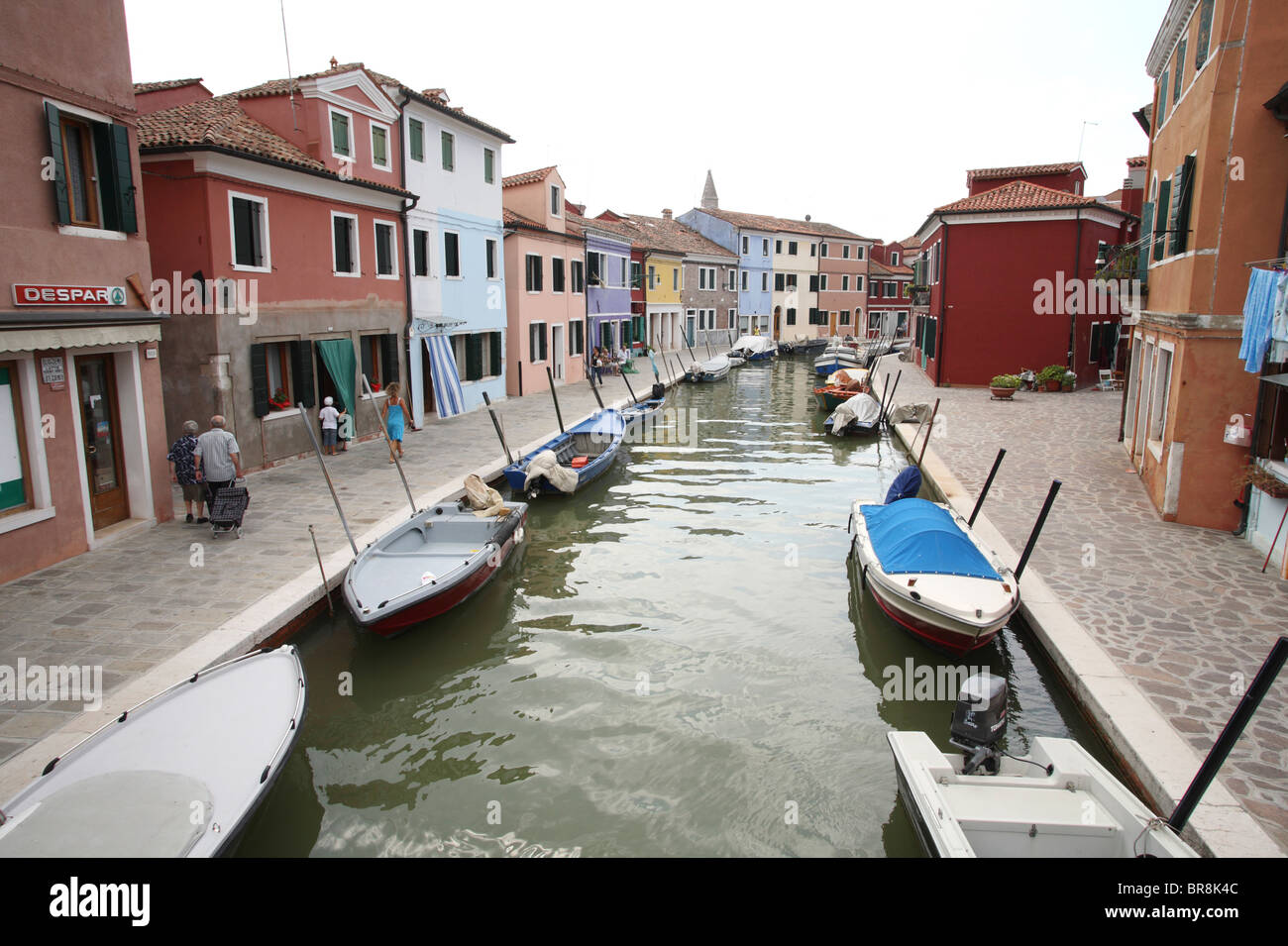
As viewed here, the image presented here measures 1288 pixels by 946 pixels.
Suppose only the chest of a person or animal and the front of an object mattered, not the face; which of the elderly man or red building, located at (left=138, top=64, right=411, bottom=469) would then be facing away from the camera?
the elderly man

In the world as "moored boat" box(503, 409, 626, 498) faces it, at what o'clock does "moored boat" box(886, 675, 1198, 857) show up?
"moored boat" box(886, 675, 1198, 857) is roughly at 4 o'clock from "moored boat" box(503, 409, 626, 498).

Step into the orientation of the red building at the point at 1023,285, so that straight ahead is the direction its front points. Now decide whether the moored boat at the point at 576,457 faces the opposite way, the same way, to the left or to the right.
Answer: to the right

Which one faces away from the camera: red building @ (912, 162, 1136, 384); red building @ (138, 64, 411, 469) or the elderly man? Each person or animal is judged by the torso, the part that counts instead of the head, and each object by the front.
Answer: the elderly man

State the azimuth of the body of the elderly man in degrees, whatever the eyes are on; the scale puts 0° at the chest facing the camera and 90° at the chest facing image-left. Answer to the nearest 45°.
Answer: approximately 180°

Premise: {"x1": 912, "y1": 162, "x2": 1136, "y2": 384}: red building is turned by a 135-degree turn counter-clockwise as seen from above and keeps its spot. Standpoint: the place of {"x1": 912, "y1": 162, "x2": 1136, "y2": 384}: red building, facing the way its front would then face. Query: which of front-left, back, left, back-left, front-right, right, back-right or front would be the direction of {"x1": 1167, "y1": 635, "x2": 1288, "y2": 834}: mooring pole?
front-right

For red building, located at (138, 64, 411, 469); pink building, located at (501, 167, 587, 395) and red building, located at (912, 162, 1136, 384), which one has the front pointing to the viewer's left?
red building, located at (912, 162, 1136, 384)

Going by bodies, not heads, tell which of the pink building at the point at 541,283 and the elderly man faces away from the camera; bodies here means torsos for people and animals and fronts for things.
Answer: the elderly man

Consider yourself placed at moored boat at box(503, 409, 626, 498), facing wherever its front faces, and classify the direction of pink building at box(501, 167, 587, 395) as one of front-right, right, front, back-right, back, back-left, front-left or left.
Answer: front-left

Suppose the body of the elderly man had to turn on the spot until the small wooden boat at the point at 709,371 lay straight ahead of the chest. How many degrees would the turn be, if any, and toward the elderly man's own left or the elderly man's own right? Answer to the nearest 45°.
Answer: approximately 45° to the elderly man's own right

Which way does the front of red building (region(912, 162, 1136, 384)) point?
to the viewer's left

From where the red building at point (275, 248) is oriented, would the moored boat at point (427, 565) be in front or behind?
in front

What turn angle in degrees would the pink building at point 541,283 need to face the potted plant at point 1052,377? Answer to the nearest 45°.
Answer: approximately 45° to its left

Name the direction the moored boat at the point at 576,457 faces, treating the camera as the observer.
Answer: facing away from the viewer and to the right of the viewer

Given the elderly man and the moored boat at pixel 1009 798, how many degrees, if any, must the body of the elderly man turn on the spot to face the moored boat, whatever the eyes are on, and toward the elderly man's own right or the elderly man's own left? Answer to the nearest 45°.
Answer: approximately 135° to the elderly man's own right
